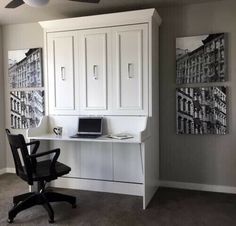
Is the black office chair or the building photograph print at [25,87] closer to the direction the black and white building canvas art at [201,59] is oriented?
the black office chair

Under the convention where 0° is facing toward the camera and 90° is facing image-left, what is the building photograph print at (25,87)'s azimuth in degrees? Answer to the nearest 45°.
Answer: approximately 0°

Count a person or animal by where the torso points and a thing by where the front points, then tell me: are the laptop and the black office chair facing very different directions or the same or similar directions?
very different directions

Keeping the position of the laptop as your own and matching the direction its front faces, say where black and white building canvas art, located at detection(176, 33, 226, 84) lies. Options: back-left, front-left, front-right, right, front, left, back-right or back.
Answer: back-left

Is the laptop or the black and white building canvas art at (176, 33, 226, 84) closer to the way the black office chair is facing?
the laptop

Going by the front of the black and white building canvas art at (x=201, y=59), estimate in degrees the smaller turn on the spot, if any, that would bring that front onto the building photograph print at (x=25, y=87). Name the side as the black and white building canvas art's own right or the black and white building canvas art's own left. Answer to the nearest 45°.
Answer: approximately 45° to the black and white building canvas art's own right

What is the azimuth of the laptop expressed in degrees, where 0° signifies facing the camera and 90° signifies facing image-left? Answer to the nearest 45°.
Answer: approximately 45°

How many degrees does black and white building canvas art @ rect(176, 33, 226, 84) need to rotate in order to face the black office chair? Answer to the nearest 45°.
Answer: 0° — it already faces it

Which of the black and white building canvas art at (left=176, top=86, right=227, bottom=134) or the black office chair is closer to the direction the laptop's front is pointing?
the black office chair

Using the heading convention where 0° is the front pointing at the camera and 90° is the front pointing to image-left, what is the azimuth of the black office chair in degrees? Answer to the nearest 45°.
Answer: approximately 225°

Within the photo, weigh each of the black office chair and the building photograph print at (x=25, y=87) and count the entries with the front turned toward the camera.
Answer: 1
